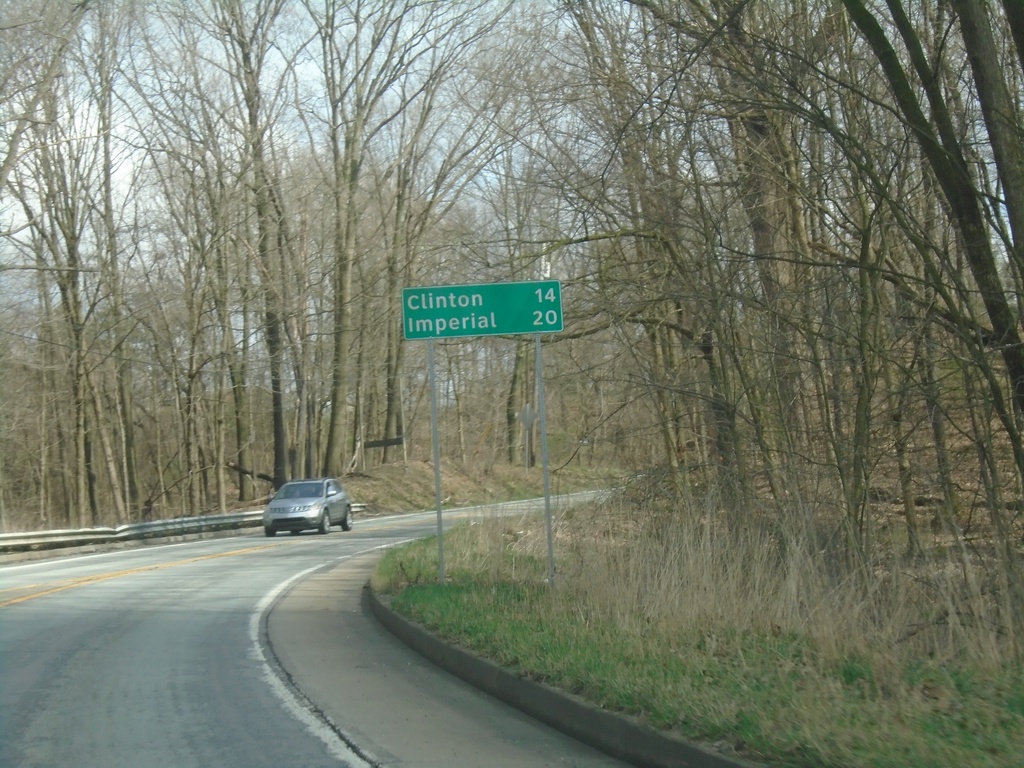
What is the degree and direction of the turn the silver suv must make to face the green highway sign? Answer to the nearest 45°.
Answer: approximately 45° to its left

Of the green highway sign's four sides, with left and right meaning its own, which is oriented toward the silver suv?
back

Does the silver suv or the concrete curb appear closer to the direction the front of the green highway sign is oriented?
the concrete curb

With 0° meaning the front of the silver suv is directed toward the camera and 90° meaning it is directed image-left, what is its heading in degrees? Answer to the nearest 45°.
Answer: approximately 45°

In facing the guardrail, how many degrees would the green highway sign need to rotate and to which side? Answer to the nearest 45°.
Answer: approximately 135° to its right

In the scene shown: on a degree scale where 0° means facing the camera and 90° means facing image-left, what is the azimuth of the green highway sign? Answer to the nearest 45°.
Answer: approximately 0°

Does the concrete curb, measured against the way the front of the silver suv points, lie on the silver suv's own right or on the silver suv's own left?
on the silver suv's own left

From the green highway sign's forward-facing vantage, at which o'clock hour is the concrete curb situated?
The concrete curb is roughly at 12 o'clock from the green highway sign.

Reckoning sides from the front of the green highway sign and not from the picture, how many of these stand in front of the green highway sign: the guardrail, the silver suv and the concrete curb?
1
